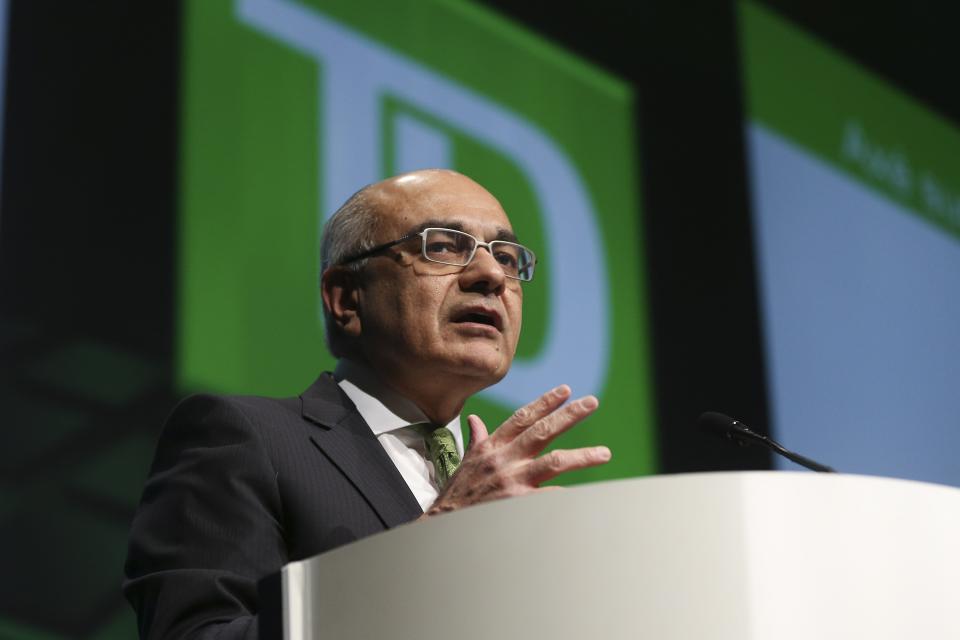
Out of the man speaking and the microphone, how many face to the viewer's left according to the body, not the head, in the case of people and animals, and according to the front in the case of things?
1

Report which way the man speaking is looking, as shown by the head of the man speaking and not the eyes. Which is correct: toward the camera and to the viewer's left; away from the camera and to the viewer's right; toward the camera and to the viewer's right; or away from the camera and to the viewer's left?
toward the camera and to the viewer's right

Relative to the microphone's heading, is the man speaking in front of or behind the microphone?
in front

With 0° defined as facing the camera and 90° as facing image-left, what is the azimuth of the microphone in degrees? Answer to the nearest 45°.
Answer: approximately 90°

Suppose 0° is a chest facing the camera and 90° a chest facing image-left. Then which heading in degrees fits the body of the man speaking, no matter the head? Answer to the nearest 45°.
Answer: approximately 315°
